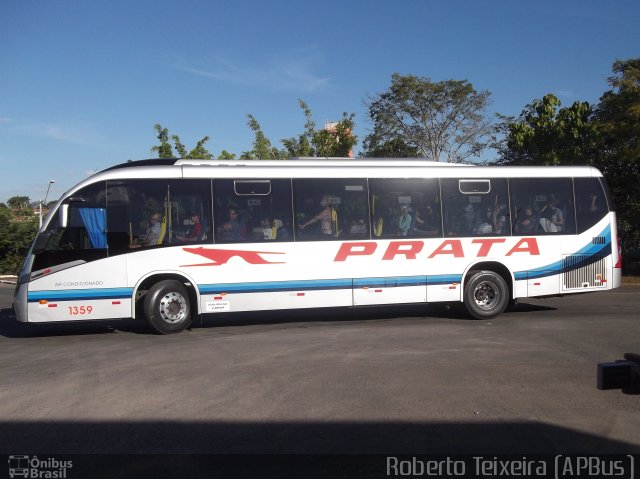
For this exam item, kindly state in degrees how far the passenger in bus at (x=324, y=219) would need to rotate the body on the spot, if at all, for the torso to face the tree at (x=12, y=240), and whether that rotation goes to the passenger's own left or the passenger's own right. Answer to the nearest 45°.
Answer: approximately 45° to the passenger's own right

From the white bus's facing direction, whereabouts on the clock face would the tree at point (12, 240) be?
The tree is roughly at 2 o'clock from the white bus.

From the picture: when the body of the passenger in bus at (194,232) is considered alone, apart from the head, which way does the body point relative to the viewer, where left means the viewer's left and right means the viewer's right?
facing to the left of the viewer

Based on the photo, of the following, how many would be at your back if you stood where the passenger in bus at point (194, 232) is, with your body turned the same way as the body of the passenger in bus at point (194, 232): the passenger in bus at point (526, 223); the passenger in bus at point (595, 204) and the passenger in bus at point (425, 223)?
3

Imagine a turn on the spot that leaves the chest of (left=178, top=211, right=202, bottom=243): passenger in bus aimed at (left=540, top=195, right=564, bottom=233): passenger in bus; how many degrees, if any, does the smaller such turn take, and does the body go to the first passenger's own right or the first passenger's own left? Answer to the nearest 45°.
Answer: approximately 180°

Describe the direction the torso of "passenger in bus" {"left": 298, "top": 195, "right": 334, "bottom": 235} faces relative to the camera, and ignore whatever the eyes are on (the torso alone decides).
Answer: to the viewer's left

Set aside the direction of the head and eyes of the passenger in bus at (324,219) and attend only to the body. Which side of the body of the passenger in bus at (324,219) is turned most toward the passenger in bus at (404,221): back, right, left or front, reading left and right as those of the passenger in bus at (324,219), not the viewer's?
back

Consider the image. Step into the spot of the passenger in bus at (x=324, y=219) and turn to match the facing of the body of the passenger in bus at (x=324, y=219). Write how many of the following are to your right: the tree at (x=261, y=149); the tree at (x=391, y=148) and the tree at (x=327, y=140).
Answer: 3

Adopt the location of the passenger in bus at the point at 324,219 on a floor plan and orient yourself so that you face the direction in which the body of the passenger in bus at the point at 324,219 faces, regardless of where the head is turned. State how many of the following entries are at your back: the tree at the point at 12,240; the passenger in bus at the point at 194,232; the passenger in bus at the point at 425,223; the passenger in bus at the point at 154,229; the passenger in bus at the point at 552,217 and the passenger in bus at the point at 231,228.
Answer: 2

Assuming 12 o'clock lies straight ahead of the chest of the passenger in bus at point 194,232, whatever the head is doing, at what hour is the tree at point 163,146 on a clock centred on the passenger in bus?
The tree is roughly at 3 o'clock from the passenger in bus.

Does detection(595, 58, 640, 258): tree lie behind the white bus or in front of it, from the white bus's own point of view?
behind

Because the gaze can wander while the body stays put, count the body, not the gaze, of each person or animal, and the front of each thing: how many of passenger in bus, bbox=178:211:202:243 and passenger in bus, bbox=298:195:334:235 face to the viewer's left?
2

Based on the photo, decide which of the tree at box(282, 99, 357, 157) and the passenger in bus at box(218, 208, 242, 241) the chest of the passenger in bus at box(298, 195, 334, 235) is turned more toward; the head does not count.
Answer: the passenger in bus

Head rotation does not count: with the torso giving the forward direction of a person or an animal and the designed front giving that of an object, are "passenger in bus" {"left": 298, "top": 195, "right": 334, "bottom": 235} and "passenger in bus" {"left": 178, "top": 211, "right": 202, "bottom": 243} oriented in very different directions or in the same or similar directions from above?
same or similar directions

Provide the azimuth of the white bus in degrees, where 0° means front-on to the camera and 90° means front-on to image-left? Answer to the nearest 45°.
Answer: approximately 90°

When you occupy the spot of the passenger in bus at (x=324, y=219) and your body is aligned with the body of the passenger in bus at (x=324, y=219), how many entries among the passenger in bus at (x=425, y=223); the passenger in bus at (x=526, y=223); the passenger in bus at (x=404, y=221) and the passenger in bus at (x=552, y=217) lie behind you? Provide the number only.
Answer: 4

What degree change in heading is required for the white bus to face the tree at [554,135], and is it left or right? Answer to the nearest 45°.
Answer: approximately 135° to its right

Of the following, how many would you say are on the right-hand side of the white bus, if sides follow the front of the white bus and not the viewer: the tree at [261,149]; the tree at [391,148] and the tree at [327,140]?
3
